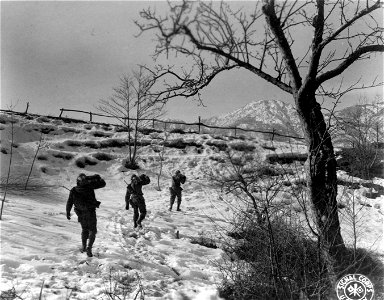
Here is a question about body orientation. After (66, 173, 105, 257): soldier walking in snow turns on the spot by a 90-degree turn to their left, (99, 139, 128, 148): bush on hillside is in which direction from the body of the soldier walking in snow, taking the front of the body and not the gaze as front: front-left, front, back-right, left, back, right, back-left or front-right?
right

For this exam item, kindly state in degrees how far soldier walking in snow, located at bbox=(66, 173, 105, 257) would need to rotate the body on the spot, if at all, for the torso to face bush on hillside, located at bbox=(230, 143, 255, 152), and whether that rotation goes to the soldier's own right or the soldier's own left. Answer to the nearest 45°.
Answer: approximately 45° to the soldier's own right

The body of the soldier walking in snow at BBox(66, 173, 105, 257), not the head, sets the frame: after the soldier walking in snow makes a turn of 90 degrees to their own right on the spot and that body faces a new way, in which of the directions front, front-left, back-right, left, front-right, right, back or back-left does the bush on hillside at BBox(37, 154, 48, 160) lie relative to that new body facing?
left

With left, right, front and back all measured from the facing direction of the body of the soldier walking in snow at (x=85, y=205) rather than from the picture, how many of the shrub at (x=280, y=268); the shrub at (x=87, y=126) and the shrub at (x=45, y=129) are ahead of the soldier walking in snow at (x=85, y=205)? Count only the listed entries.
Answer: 2

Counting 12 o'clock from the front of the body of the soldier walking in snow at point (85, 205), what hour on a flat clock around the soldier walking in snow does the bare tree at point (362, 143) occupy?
The bare tree is roughly at 2 o'clock from the soldier walking in snow.

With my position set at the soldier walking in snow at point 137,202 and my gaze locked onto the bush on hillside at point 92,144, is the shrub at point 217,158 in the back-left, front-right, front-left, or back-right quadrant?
front-right

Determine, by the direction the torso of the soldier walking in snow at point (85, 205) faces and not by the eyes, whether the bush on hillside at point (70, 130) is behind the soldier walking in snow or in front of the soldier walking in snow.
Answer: in front

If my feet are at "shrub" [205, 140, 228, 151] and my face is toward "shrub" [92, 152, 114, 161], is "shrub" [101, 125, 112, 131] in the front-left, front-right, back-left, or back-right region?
front-right

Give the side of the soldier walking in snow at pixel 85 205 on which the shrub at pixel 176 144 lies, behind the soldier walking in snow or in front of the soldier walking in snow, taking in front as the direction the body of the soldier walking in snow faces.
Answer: in front

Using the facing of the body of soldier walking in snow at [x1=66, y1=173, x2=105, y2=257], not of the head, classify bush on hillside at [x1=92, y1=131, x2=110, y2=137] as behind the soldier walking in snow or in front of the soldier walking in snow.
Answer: in front

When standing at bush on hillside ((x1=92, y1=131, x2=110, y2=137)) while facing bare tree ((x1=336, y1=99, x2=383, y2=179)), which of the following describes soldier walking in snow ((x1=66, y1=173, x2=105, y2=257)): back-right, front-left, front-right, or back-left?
front-right

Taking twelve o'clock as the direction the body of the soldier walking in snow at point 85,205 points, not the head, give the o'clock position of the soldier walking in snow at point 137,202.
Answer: the soldier walking in snow at point 137,202 is roughly at 7 o'clock from the soldier walking in snow at point 85,205.

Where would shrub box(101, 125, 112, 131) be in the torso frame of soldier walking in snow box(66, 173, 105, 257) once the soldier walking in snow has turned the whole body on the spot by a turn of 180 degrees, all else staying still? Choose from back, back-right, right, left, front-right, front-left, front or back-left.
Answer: back

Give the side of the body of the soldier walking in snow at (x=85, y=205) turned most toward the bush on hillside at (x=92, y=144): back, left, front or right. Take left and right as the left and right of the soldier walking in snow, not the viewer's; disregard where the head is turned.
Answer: front

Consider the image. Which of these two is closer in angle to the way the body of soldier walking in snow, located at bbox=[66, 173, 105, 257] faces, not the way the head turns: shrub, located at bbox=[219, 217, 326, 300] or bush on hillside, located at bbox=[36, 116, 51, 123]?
the bush on hillside

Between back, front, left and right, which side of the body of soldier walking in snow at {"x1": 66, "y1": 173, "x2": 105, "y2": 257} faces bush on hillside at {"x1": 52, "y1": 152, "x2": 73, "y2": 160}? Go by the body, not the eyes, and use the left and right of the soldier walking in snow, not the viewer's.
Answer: front
